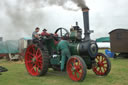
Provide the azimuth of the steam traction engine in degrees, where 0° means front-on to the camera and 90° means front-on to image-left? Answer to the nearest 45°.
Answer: approximately 315°

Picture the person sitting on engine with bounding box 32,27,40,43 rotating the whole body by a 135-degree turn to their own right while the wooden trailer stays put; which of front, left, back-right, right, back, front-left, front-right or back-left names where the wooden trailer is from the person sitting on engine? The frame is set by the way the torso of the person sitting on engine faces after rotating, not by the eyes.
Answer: back

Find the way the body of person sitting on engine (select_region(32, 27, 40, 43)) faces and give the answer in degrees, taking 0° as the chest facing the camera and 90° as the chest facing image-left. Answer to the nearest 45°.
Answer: approximately 270°

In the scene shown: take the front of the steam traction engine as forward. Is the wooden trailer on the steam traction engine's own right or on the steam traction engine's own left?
on the steam traction engine's own left

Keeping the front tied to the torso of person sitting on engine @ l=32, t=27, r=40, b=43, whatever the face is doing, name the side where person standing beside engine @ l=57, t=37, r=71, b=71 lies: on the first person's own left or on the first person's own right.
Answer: on the first person's own right
